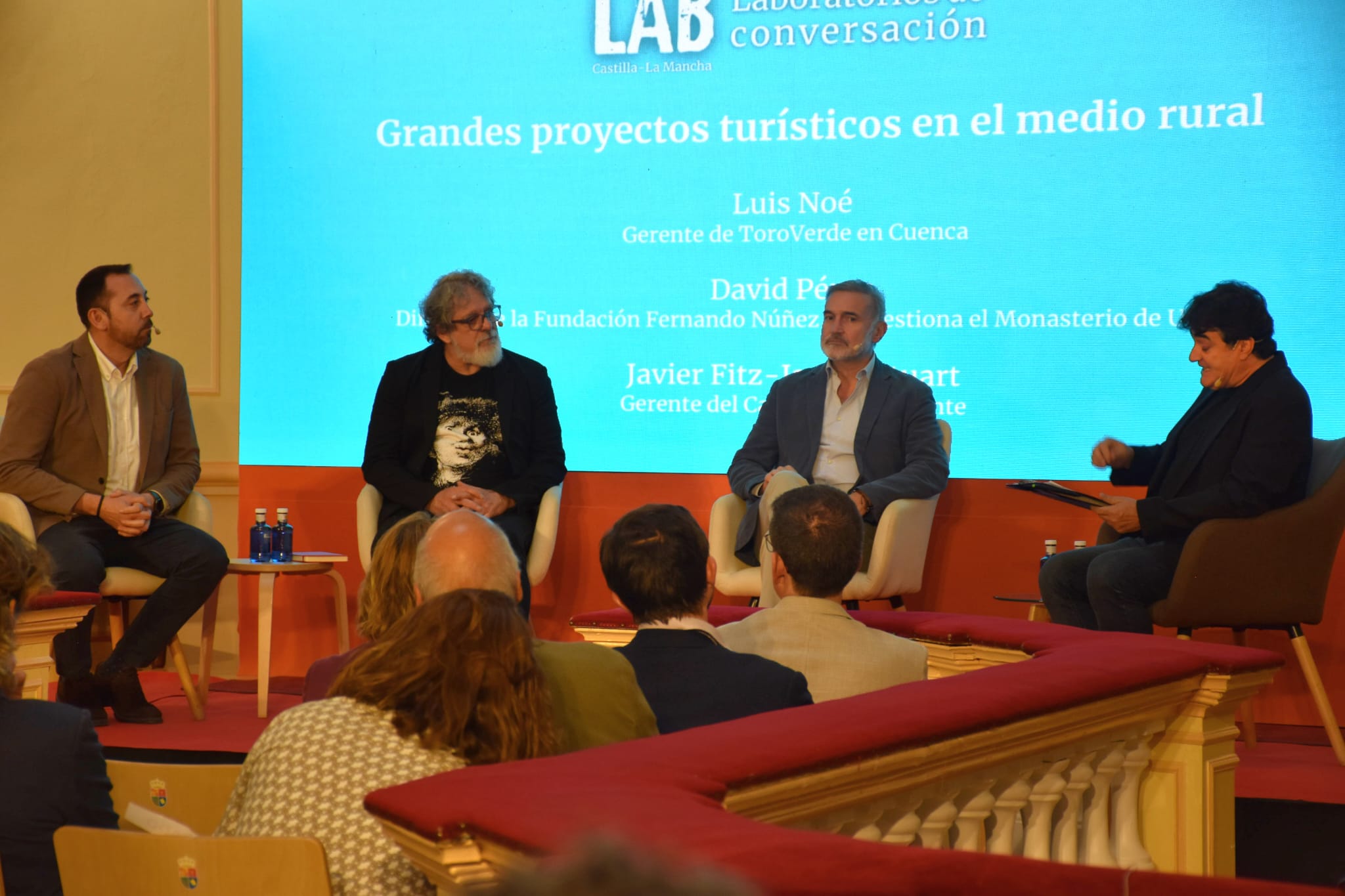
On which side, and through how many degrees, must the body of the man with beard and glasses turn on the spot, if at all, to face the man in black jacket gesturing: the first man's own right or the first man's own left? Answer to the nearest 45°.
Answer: approximately 45° to the first man's own left

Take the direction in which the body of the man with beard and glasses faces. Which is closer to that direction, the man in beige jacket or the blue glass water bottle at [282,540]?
the man in beige jacket

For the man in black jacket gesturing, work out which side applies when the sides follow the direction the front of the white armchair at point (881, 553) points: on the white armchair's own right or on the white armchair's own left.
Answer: on the white armchair's own left

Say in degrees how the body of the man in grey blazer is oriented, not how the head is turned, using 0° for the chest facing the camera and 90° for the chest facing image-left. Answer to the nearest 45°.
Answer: approximately 45°

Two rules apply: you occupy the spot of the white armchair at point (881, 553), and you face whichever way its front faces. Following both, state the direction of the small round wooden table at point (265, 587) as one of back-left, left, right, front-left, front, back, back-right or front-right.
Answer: front-right

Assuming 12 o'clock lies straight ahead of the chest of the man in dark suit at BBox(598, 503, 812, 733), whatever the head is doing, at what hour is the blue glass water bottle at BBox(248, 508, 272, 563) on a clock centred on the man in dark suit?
The blue glass water bottle is roughly at 11 o'clock from the man in dark suit.

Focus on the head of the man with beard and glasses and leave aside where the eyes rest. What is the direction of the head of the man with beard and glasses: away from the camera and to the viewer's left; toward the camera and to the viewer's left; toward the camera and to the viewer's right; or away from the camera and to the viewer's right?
toward the camera and to the viewer's right

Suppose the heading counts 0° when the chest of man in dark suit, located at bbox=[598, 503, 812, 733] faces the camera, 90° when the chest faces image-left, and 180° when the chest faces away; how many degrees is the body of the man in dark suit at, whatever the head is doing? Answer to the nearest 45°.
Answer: approximately 180°

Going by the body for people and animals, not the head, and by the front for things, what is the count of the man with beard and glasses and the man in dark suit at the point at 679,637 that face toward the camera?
1
